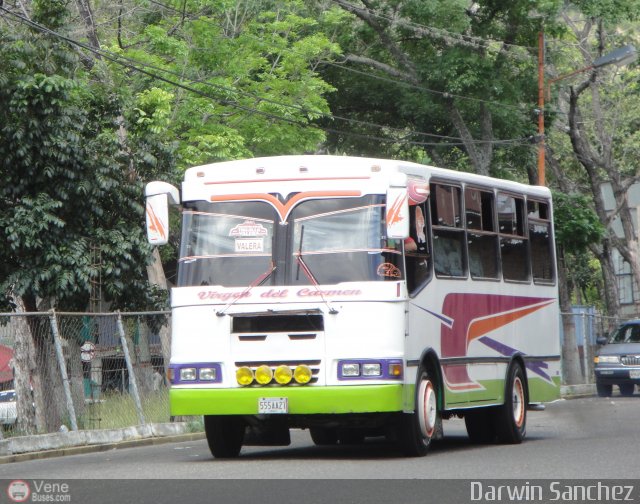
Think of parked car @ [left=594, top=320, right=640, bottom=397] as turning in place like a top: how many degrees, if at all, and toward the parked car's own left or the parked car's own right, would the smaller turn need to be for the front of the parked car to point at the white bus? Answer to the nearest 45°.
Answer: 0° — it already faces it

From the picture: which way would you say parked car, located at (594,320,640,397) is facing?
toward the camera

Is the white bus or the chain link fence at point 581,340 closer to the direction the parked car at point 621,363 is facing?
the white bus

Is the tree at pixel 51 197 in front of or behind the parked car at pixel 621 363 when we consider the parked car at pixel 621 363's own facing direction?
in front

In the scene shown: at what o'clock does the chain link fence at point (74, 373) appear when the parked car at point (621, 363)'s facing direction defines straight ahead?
The chain link fence is roughly at 1 o'clock from the parked car.
